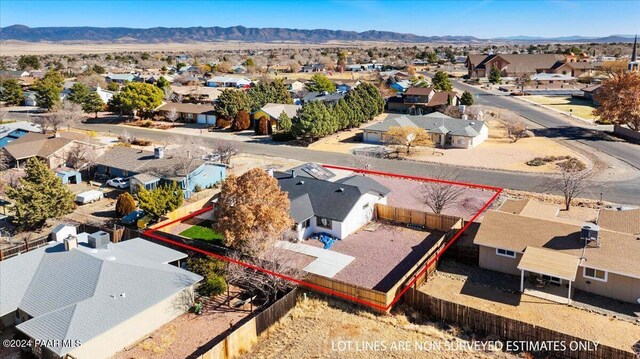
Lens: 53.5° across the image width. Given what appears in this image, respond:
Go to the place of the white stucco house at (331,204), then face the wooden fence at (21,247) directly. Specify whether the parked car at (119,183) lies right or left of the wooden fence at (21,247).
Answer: right

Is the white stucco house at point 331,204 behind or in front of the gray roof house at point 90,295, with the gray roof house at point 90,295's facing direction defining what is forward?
behind

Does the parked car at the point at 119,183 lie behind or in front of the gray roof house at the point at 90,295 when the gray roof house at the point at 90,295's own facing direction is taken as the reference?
behind

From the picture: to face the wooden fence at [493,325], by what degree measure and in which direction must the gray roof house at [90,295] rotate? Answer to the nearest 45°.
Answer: approximately 90° to its left

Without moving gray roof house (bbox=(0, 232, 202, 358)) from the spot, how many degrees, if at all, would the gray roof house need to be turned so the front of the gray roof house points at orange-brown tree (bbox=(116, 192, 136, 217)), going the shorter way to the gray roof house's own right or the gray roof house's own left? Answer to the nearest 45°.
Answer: approximately 135° to the gray roof house's own right

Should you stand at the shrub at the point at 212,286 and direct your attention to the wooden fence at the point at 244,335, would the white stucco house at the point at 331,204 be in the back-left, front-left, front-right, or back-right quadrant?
back-left
